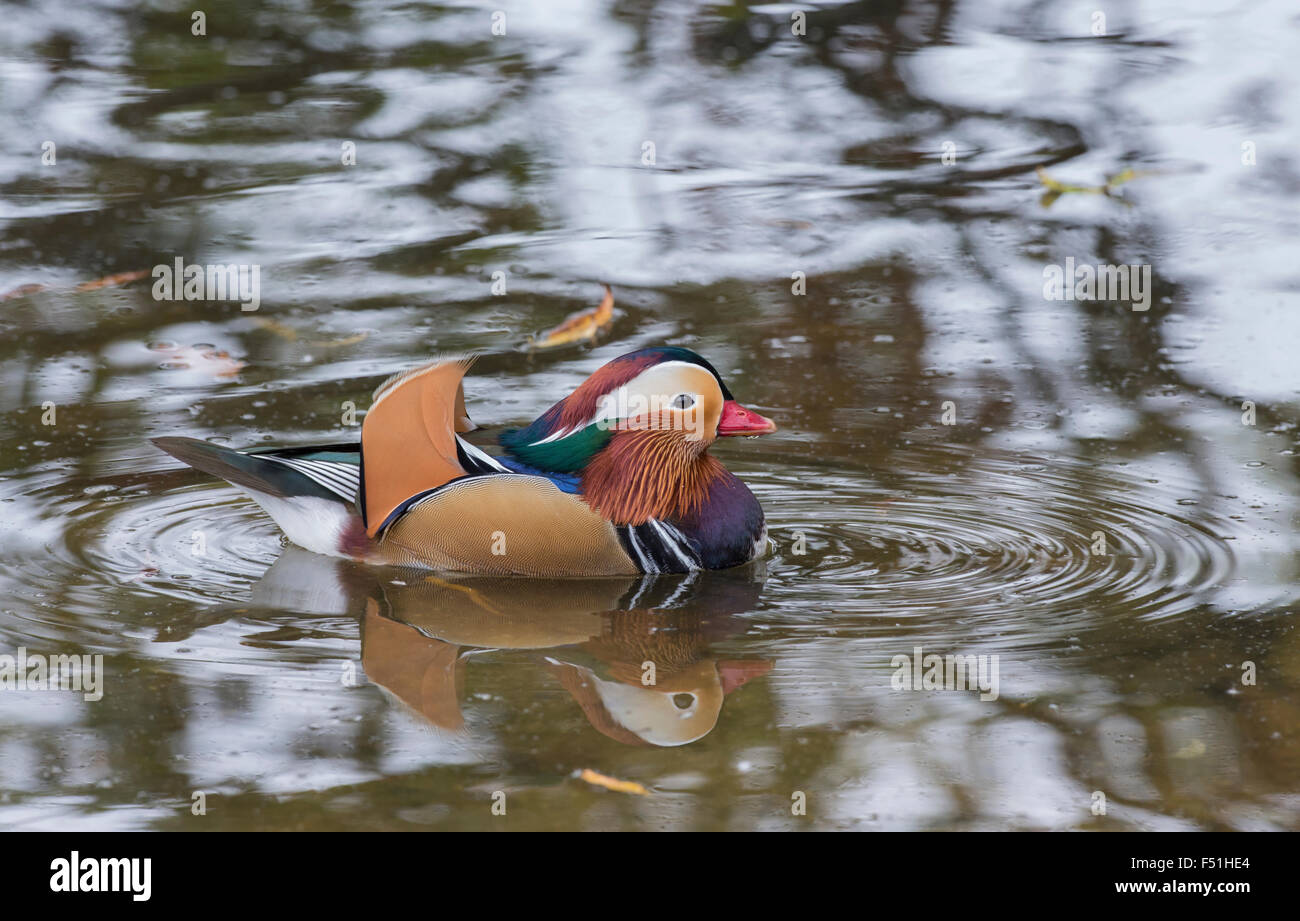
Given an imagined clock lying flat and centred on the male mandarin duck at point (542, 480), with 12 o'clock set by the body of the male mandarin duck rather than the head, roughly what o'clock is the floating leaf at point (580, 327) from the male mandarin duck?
The floating leaf is roughly at 9 o'clock from the male mandarin duck.

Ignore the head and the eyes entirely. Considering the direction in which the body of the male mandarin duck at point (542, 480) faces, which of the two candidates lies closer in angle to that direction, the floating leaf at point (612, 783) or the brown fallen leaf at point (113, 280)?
the floating leaf

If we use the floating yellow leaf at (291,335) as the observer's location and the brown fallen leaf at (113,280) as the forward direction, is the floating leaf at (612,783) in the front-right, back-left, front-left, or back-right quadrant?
back-left

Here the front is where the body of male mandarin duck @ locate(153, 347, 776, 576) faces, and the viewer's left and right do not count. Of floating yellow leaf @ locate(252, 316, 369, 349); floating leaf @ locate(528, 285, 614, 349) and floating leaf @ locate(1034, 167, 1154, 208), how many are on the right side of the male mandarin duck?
0

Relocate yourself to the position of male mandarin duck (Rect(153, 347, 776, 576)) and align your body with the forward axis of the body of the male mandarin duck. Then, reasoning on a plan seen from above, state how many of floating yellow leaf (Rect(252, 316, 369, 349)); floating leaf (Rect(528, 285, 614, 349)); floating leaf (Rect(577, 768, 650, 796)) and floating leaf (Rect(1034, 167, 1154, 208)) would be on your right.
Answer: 1

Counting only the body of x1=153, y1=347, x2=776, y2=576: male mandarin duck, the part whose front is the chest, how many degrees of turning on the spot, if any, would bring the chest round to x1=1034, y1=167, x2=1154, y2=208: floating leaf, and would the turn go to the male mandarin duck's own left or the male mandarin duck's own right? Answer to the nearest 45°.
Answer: approximately 45° to the male mandarin duck's own left

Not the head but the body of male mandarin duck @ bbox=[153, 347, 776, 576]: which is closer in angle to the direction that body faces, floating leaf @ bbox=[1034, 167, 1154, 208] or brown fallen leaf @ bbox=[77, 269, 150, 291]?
the floating leaf

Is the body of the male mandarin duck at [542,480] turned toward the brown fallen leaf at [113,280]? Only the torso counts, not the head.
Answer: no

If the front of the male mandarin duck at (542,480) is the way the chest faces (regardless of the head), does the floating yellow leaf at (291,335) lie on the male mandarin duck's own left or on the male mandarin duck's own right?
on the male mandarin duck's own left

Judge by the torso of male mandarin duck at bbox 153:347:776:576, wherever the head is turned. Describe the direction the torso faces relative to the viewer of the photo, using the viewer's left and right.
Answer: facing to the right of the viewer

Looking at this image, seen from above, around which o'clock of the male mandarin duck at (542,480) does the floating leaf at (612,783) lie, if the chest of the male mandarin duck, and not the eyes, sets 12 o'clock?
The floating leaf is roughly at 3 o'clock from the male mandarin duck.

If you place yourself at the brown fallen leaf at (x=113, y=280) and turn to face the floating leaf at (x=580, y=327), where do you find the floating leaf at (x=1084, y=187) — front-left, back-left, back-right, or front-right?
front-left

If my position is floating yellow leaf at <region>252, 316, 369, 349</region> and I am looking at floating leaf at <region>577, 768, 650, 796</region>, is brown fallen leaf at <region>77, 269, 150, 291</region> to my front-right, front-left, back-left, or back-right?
back-right

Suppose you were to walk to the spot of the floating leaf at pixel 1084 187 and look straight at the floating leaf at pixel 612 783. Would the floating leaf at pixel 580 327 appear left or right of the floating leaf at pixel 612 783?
right

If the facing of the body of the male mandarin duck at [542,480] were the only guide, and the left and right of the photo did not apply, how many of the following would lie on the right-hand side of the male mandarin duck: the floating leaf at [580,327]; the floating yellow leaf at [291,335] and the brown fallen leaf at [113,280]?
0

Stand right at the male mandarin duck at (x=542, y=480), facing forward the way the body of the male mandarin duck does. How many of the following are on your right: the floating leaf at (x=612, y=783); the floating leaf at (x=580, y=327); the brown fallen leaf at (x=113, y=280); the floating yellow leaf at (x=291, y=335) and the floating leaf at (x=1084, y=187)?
1

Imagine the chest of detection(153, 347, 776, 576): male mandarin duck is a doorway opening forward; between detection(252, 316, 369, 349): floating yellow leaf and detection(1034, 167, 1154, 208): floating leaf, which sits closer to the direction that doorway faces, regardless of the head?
the floating leaf
